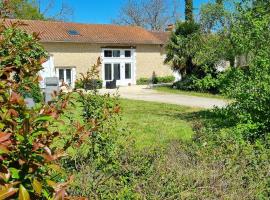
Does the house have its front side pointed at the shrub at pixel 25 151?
yes

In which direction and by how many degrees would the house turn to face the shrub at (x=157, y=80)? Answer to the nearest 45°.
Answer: approximately 90° to its left

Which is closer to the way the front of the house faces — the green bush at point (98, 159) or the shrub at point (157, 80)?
the green bush

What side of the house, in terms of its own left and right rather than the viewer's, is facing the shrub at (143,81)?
left

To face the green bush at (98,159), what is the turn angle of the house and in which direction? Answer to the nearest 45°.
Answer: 0° — it already faces it

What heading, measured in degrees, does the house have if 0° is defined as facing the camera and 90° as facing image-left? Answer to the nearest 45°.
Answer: approximately 0°

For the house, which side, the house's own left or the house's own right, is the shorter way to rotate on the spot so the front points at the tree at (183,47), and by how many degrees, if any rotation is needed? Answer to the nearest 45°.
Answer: approximately 45° to the house's own left
